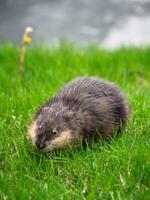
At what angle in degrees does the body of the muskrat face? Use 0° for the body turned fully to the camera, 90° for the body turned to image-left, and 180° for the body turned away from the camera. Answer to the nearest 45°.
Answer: approximately 45°
